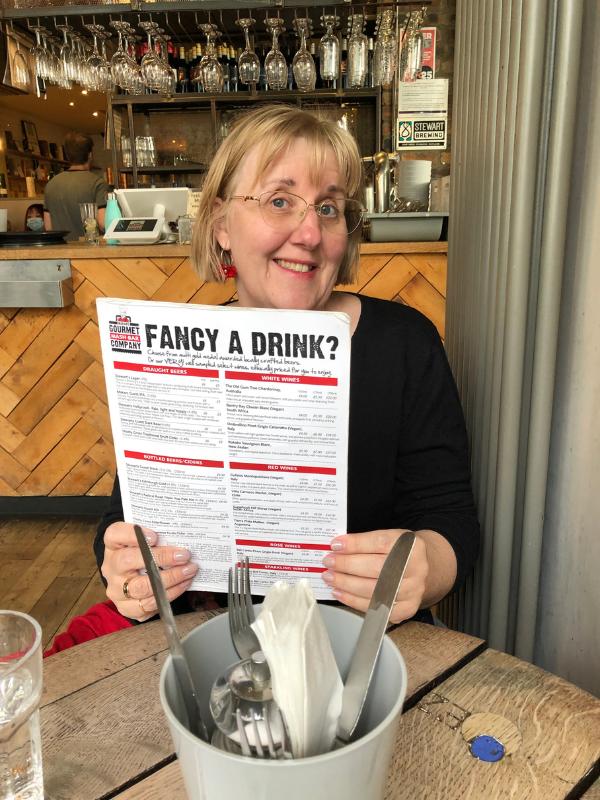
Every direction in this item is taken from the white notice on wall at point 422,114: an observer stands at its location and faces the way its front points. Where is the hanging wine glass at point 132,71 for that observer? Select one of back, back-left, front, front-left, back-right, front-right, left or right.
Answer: front-right

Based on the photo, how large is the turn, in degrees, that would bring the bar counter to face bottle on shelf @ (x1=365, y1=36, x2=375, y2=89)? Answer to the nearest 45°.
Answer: approximately 135° to its left

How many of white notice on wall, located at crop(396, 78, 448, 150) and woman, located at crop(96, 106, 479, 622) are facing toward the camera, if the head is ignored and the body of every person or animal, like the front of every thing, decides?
2

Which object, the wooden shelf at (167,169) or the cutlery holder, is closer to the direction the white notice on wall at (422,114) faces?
the cutlery holder

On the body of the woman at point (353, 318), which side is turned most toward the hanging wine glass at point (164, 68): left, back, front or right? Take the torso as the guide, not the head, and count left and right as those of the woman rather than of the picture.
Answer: back

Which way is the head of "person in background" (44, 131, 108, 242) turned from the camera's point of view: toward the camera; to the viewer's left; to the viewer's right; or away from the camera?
away from the camera

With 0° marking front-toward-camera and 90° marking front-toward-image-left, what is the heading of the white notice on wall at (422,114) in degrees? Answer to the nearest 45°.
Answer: approximately 0°

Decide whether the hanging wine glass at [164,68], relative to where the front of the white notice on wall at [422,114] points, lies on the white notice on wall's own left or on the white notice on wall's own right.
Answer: on the white notice on wall's own right

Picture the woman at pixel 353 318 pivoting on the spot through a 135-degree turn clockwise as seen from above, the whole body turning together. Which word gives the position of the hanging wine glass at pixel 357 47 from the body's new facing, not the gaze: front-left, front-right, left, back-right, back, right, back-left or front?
front-right

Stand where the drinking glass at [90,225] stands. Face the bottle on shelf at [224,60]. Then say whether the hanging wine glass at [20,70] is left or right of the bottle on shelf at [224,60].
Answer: left

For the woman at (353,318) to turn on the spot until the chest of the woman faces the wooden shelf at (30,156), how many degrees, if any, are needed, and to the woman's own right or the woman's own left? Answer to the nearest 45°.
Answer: approximately 180°
